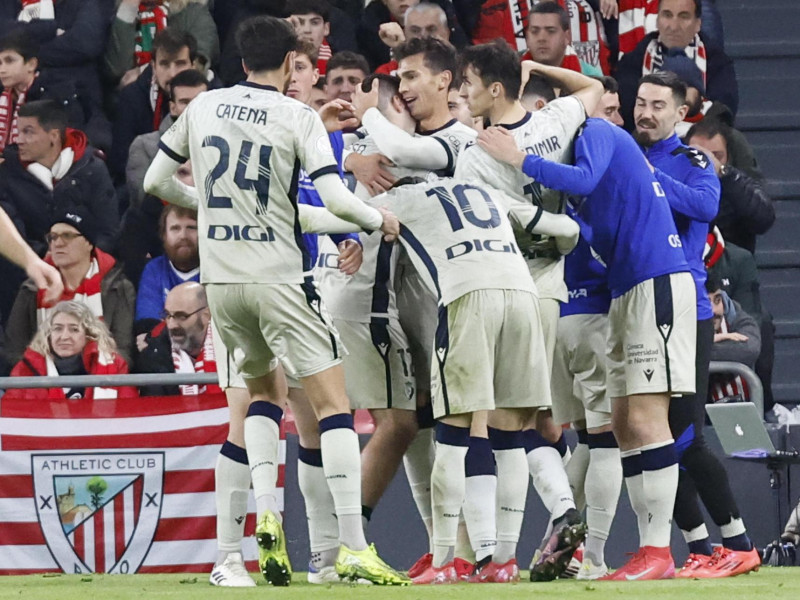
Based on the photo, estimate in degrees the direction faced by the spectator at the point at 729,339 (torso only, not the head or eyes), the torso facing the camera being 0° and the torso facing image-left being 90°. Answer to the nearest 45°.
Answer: approximately 45°

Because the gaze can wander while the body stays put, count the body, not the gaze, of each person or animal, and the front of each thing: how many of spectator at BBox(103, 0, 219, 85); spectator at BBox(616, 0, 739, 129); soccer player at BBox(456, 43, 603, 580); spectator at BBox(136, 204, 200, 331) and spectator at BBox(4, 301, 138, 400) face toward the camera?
4

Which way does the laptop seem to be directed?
away from the camera

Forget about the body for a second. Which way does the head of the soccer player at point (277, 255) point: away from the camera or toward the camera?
away from the camera

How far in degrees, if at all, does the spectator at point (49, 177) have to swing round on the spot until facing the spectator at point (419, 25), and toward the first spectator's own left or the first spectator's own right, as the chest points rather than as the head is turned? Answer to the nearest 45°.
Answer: approximately 135° to the first spectator's own left

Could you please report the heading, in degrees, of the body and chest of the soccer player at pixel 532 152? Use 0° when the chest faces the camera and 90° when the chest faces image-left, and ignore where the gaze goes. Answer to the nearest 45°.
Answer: approximately 135°

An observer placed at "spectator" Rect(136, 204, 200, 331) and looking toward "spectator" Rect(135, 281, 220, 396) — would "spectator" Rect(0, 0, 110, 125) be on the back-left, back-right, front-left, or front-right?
back-right

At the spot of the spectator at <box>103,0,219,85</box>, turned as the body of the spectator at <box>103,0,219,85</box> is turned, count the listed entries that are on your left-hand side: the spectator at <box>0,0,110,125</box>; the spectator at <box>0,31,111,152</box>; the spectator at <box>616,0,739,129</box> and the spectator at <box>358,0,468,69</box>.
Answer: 2

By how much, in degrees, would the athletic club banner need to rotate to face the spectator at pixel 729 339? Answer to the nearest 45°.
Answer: approximately 90° to its left
